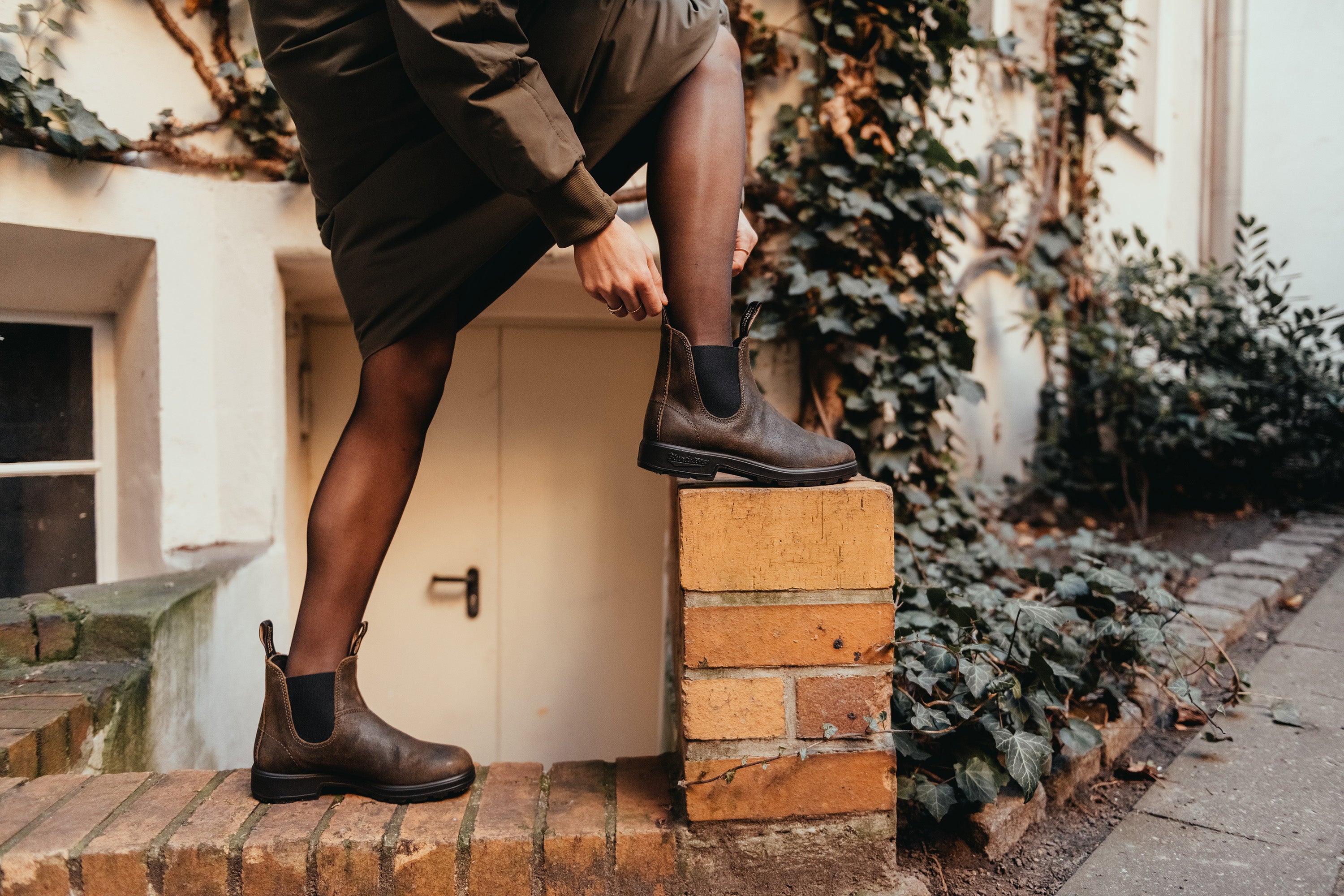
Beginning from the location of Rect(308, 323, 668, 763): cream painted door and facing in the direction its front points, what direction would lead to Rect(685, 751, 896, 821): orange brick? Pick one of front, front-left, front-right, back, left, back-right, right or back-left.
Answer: front

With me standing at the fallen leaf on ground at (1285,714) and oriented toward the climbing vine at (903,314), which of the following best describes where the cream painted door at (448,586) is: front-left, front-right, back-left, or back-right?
front-left

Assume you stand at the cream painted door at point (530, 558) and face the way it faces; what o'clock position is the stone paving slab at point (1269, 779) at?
The stone paving slab is roughly at 11 o'clock from the cream painted door.

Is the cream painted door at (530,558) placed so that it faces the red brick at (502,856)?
yes

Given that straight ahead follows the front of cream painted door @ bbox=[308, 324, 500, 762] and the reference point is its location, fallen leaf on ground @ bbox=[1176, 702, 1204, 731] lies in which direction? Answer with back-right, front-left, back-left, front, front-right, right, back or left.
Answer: front-left

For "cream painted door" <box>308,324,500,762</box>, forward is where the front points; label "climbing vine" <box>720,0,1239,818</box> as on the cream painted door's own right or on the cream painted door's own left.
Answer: on the cream painted door's own left

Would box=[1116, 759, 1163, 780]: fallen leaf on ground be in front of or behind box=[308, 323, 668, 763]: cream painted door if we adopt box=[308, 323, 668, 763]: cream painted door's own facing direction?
in front

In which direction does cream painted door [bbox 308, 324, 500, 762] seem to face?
toward the camera

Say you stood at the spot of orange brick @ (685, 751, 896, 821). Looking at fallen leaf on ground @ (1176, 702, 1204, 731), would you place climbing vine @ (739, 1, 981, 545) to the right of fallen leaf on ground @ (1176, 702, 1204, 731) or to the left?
left

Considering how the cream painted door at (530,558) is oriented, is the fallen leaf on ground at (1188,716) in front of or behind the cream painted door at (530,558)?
in front

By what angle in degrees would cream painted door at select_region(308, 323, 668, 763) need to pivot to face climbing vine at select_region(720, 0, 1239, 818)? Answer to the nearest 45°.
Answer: approximately 45° to its left

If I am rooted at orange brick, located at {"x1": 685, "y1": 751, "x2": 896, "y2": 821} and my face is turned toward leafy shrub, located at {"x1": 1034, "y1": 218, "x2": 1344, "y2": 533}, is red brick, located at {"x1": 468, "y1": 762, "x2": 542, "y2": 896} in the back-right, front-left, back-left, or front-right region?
back-left

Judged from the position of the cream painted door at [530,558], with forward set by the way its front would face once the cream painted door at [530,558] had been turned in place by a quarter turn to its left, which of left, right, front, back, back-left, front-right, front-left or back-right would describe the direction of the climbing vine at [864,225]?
front-right

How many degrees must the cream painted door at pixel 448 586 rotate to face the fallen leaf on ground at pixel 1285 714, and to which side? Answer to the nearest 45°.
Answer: approximately 45° to its left

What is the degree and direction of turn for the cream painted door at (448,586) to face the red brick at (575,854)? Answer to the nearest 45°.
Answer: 0° — it already faces it

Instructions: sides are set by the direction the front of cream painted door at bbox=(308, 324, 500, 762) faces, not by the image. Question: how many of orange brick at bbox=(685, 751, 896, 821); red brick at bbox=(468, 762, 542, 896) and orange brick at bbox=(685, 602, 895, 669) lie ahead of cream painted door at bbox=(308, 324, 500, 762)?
3

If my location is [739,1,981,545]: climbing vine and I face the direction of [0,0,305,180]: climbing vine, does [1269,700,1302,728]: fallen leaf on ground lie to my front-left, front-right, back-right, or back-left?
back-left
